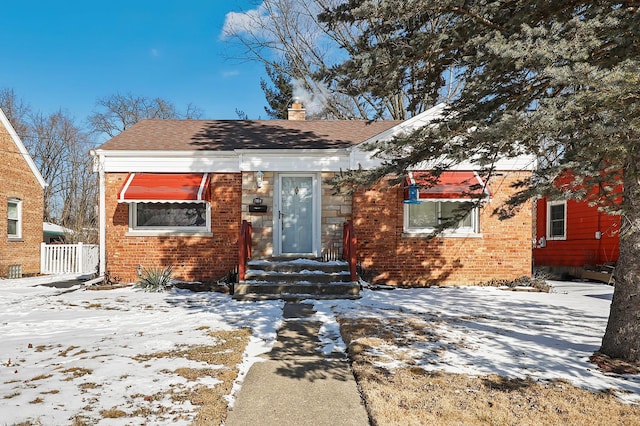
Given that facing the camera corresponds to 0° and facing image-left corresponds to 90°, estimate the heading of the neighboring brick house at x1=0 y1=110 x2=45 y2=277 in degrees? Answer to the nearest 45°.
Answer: approximately 0°

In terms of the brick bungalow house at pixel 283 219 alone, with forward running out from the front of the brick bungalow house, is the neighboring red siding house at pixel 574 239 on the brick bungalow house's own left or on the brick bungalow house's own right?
on the brick bungalow house's own left

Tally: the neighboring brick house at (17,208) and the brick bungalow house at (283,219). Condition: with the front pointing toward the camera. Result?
2

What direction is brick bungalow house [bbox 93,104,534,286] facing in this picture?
toward the camera

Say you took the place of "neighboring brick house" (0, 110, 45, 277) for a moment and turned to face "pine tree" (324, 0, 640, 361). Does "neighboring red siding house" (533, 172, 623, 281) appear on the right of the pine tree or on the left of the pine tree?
left

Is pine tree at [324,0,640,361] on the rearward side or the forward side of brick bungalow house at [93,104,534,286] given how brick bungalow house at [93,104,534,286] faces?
on the forward side
